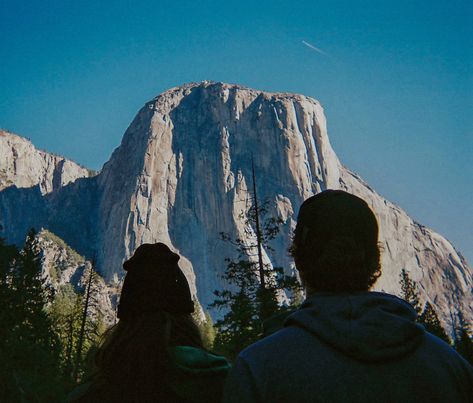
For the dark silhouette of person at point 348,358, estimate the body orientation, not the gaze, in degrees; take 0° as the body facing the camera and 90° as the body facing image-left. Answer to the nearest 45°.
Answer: approximately 180°

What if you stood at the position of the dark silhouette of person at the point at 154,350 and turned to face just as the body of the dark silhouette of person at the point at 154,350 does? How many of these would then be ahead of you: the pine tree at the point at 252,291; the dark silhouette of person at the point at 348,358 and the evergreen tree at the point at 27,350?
2

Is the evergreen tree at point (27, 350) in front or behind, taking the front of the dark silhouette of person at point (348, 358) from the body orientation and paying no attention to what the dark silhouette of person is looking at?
in front

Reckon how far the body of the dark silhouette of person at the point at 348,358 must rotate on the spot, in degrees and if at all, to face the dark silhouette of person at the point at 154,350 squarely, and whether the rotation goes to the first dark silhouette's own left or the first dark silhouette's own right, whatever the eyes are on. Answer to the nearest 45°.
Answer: approximately 45° to the first dark silhouette's own left

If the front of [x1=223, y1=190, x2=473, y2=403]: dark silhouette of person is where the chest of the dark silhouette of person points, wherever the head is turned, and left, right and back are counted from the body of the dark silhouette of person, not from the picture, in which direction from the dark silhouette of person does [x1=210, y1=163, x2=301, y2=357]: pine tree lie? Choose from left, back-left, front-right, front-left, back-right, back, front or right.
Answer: front

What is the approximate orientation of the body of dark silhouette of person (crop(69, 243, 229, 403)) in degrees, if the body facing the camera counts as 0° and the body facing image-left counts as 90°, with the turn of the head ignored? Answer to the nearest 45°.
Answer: approximately 180°

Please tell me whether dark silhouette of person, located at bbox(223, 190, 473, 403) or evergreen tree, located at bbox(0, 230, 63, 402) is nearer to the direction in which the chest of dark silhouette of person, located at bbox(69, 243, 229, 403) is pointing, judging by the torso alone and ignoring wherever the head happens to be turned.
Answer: the evergreen tree

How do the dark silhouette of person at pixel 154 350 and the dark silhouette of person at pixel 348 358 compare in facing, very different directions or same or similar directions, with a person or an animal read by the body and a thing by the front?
same or similar directions

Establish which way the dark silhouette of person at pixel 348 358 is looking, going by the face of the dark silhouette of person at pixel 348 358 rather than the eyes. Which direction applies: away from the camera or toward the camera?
away from the camera

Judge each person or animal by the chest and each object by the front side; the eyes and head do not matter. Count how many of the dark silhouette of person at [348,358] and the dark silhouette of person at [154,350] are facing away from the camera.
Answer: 2

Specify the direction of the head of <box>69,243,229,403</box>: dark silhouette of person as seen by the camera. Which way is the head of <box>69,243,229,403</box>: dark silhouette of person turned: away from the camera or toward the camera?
away from the camera

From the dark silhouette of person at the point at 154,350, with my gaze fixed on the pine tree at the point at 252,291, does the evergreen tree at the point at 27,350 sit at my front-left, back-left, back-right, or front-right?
front-left

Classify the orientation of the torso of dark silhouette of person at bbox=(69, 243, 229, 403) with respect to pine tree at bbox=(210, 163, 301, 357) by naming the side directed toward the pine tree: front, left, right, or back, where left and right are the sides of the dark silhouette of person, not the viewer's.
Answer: front

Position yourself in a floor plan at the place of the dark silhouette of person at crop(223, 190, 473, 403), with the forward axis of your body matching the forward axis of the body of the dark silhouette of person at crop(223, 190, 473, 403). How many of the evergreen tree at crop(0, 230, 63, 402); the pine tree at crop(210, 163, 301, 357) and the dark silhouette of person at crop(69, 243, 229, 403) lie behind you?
0

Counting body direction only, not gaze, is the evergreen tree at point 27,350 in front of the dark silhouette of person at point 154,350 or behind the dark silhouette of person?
in front
